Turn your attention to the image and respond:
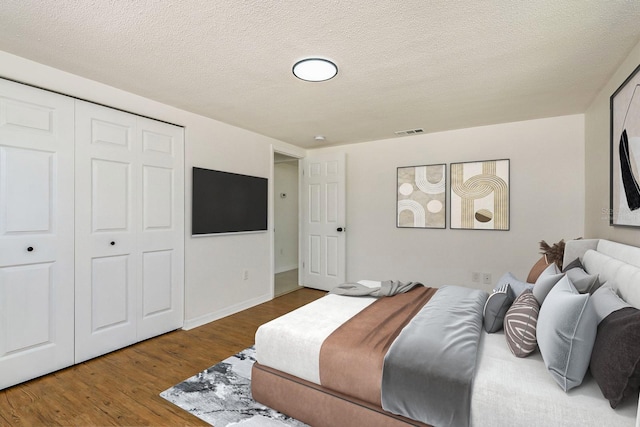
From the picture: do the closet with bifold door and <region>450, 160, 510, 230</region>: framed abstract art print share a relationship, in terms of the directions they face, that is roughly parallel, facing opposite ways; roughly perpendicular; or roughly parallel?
roughly perpendicular

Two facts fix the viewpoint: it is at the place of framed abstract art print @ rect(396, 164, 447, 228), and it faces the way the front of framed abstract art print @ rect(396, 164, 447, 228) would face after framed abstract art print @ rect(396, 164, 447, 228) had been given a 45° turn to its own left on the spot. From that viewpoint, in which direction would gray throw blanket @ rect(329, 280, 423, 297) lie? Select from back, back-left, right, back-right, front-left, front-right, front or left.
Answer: front-right

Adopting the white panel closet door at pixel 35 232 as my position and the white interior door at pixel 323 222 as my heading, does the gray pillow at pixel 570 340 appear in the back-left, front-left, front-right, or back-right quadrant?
front-right

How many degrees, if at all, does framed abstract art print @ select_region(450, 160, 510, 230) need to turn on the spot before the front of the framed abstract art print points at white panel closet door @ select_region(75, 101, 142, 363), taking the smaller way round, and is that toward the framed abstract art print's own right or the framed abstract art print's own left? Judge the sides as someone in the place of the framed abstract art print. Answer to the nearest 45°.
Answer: approximately 45° to the framed abstract art print's own right

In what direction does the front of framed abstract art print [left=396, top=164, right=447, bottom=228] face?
toward the camera

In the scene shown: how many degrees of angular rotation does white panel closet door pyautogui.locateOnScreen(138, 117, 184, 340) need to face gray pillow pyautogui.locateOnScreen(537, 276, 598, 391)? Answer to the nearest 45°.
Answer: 0° — it already faces it

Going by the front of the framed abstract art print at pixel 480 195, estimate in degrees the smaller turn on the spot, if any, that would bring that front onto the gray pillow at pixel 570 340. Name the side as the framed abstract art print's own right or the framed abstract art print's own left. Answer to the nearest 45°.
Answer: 0° — it already faces it

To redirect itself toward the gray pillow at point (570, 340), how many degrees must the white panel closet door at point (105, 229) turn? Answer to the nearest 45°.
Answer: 0° — it already faces it

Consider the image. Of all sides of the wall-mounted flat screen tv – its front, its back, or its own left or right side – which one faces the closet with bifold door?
right

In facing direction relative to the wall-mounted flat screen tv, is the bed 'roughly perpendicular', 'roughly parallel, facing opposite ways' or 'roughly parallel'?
roughly parallel, facing opposite ways

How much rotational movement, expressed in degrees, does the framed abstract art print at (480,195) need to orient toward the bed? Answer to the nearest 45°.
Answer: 0° — it already faces it

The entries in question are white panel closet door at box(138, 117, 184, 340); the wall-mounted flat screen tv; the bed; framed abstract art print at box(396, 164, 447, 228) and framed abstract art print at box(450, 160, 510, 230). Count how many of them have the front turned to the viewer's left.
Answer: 1

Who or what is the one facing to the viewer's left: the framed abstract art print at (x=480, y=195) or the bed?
the bed

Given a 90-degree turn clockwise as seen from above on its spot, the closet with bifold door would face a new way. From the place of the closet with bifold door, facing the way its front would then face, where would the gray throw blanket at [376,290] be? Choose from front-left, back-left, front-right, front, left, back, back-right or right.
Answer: left

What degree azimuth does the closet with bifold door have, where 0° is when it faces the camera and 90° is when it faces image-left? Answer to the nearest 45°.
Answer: approximately 315°

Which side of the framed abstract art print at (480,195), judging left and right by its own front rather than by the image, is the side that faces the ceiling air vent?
right

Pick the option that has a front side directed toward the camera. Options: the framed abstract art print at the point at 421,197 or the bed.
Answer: the framed abstract art print

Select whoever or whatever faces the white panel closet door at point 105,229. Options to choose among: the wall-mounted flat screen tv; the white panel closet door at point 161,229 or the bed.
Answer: the bed

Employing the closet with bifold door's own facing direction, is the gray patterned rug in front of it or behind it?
in front

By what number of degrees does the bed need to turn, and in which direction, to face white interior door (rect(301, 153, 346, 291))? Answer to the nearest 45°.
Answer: approximately 45° to its right

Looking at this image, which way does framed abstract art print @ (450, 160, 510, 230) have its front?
toward the camera

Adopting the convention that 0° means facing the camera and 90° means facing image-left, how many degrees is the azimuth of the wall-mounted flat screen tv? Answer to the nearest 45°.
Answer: approximately 315°
